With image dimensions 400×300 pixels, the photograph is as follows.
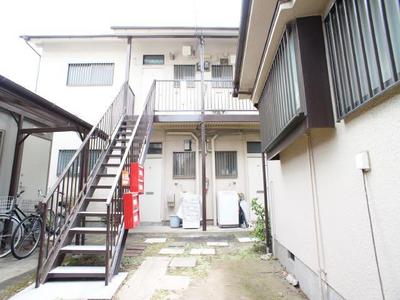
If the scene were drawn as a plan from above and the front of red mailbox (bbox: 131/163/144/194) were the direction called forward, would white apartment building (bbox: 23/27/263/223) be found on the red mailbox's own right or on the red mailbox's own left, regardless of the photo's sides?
on the red mailbox's own left

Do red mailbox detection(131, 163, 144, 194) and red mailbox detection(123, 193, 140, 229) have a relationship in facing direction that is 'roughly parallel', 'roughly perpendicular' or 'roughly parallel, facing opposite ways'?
roughly parallel

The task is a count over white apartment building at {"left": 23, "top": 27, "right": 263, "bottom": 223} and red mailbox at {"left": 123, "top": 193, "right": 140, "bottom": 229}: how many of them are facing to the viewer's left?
0

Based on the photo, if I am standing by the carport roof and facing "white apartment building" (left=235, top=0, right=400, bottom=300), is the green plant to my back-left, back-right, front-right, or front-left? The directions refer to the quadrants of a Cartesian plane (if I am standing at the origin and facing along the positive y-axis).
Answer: front-left

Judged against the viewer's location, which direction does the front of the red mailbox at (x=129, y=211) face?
facing the viewer and to the right of the viewer

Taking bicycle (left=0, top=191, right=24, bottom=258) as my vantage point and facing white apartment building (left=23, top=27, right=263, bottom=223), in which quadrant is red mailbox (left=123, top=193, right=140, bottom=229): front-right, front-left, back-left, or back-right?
front-right

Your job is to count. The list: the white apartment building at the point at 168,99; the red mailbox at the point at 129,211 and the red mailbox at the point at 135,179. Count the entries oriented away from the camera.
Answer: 0

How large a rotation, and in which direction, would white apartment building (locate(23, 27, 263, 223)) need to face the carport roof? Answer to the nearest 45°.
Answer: approximately 45° to its right

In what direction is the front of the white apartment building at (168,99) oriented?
toward the camera
